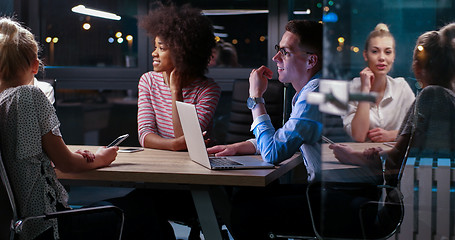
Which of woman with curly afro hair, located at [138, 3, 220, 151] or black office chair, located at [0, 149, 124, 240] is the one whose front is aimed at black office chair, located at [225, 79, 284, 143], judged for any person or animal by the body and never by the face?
black office chair, located at [0, 149, 124, 240]

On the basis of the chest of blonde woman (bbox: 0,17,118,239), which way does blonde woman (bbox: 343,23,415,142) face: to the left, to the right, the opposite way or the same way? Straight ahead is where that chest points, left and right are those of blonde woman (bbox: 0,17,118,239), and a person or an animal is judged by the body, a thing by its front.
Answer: the opposite way

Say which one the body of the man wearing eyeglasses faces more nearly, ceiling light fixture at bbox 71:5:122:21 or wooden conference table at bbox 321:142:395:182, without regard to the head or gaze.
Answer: the ceiling light fixture

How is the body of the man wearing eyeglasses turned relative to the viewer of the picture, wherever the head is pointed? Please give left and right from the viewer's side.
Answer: facing to the left of the viewer

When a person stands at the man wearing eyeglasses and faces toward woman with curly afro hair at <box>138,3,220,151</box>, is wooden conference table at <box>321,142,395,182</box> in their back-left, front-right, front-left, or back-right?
back-right

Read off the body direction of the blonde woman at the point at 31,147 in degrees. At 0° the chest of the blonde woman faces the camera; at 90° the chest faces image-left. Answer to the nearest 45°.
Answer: approximately 225°

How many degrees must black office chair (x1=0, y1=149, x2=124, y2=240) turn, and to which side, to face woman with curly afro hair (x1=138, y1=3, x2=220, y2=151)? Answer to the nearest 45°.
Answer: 0° — it already faces them

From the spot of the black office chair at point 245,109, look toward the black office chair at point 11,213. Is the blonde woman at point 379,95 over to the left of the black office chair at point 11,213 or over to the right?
left

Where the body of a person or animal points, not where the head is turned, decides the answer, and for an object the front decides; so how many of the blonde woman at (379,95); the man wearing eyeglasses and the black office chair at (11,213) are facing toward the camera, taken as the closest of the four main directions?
1

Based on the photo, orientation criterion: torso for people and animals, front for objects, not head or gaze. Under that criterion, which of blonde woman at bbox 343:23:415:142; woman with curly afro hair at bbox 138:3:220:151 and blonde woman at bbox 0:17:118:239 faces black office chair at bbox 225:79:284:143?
blonde woman at bbox 0:17:118:239

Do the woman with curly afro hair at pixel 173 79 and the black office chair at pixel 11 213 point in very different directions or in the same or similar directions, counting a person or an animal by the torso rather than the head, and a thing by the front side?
very different directions
